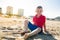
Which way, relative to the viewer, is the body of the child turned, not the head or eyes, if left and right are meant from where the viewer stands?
facing the viewer and to the left of the viewer
